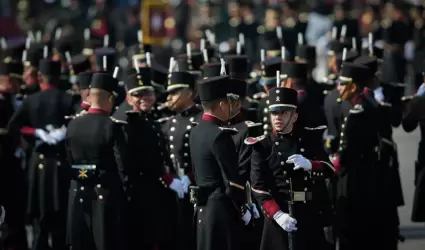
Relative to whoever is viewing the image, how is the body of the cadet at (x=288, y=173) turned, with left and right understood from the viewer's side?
facing the viewer

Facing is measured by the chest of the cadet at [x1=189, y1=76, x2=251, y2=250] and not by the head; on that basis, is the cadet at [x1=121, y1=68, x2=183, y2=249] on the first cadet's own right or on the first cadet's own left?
on the first cadet's own left

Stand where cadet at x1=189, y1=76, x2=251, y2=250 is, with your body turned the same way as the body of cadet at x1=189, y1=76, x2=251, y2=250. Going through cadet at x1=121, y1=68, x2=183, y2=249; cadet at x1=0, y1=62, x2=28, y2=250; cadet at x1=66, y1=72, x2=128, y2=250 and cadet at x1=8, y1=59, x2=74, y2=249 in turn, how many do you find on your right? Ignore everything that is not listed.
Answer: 0

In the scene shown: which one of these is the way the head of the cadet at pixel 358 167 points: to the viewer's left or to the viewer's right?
to the viewer's left

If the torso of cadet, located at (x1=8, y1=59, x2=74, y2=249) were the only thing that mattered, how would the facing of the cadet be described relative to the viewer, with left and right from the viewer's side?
facing away from the viewer

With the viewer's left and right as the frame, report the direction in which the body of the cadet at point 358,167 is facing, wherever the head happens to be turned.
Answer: facing to the left of the viewer

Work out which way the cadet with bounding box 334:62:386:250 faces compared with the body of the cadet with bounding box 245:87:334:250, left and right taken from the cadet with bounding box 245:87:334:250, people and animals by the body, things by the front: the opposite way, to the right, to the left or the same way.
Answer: to the right
